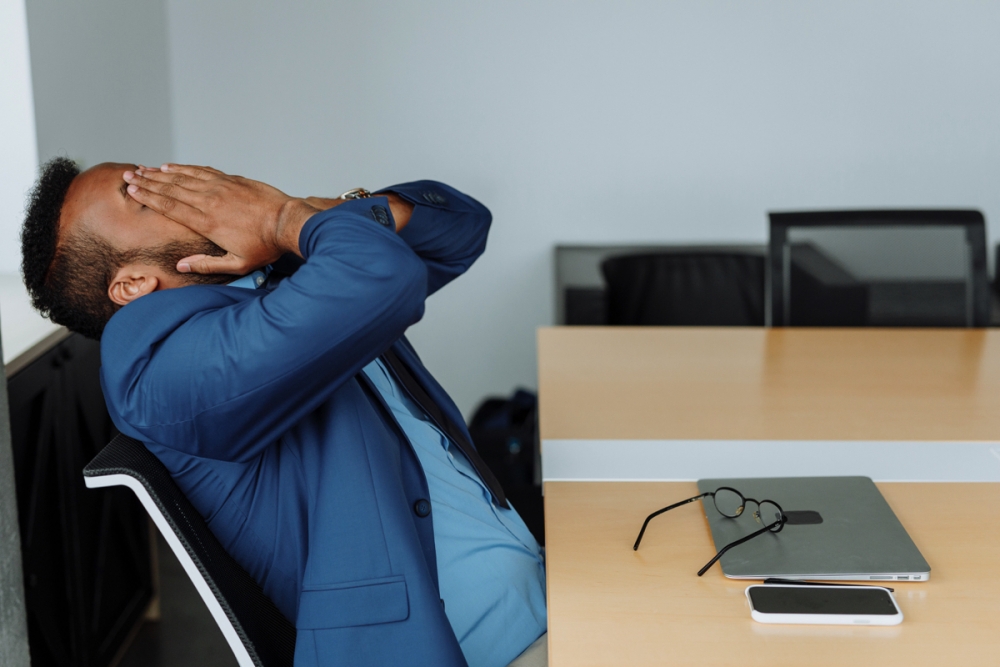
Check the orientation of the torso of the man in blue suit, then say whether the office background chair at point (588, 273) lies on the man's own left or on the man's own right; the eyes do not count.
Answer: on the man's own left

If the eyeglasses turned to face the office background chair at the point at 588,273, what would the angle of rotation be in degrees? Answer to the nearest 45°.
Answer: approximately 45° to its left

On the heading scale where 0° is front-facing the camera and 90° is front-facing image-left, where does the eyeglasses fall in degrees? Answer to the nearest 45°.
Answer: approximately 225°

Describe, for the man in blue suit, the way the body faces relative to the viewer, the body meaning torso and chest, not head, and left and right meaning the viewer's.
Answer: facing to the right of the viewer
